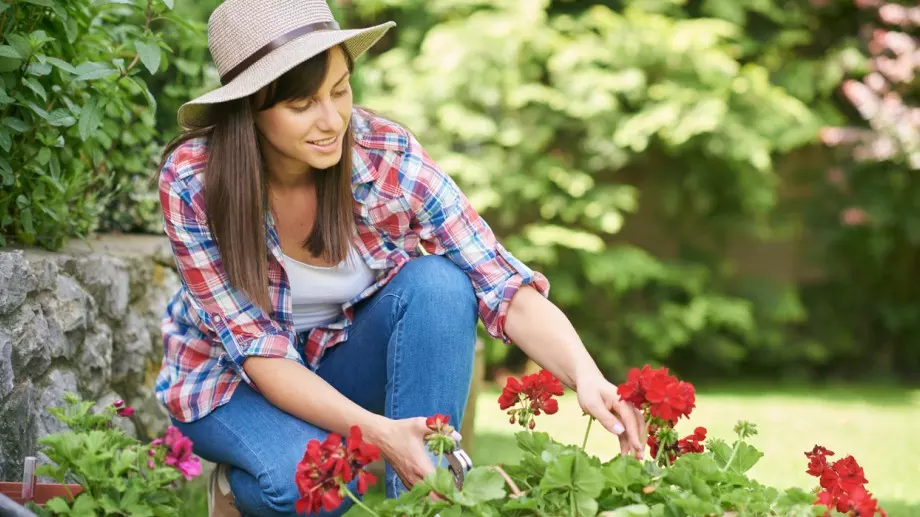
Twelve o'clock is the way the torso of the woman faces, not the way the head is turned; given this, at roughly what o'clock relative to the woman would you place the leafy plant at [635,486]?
The leafy plant is roughly at 12 o'clock from the woman.

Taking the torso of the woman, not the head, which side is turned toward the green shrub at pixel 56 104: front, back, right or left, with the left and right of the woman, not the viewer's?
back

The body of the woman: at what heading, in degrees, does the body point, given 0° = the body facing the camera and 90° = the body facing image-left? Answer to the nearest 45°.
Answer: approximately 315°

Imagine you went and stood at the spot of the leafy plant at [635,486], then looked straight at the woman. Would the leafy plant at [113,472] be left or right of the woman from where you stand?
left
